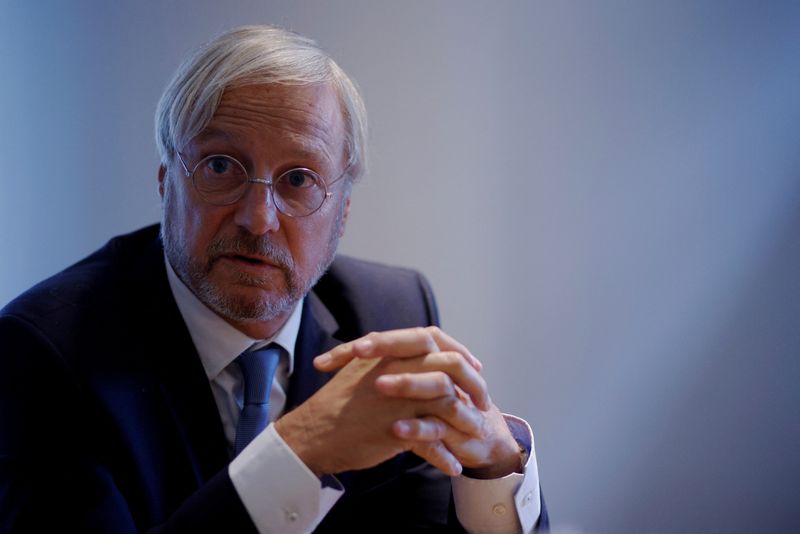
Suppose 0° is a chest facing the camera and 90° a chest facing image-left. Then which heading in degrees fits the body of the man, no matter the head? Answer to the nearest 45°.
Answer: approximately 315°

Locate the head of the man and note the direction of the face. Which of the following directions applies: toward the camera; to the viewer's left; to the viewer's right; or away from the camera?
toward the camera
